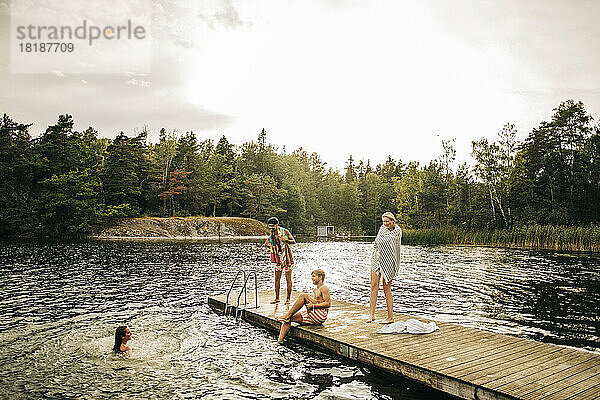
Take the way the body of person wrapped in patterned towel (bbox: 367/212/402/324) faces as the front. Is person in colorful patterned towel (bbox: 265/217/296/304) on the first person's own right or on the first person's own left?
on the first person's own right

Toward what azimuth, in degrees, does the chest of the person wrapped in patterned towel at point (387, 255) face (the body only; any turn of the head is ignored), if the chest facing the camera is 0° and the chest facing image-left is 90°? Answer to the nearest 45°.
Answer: approximately 45°

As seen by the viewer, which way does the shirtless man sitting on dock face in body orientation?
to the viewer's left

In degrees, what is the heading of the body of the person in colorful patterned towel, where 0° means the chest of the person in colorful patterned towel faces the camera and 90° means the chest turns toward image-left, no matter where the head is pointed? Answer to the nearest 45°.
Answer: approximately 45°

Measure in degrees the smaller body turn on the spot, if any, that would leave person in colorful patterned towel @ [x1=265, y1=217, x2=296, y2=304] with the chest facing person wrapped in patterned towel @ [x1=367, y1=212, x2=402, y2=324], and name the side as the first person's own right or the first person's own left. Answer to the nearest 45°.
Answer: approximately 90° to the first person's own left
